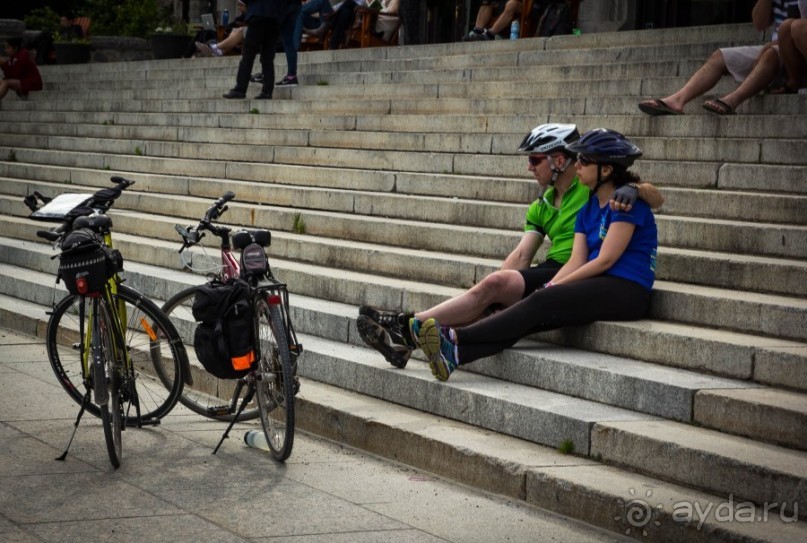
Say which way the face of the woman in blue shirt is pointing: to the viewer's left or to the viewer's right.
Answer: to the viewer's left

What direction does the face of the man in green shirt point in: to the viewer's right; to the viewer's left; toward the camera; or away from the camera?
to the viewer's left

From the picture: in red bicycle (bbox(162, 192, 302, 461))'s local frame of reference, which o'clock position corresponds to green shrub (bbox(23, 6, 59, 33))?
The green shrub is roughly at 1 o'clock from the red bicycle.

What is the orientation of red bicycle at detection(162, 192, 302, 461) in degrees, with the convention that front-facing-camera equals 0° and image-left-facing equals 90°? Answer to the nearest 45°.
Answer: approximately 135°

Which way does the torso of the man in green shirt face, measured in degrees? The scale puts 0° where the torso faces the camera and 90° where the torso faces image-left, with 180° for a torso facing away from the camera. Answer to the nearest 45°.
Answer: approximately 45°

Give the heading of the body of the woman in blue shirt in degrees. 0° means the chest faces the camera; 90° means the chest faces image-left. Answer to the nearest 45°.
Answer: approximately 45°

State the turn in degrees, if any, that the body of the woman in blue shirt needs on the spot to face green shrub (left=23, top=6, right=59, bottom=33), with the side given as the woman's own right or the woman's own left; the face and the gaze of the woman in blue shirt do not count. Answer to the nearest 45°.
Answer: approximately 90° to the woman's own right

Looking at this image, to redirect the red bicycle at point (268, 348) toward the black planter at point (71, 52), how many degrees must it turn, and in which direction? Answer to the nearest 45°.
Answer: approximately 45° to its right

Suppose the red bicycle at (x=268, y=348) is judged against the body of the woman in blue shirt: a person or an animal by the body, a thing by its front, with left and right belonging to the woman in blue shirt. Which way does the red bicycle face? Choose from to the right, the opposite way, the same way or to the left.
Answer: to the right
